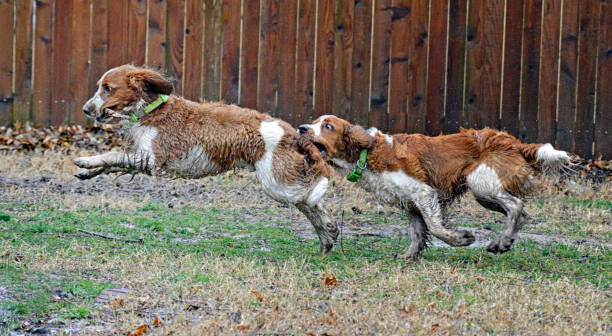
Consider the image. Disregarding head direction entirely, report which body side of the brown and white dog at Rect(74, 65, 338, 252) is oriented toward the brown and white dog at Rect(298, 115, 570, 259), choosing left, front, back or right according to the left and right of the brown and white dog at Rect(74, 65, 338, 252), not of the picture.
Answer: back

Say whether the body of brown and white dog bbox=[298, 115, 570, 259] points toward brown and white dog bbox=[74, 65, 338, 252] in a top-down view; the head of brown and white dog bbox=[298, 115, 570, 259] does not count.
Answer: yes

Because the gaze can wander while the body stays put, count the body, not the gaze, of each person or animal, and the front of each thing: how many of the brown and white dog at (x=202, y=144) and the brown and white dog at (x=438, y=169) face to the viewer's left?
2

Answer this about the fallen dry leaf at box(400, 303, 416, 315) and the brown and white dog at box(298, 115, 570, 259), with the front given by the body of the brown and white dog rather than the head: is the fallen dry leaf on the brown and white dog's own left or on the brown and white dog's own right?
on the brown and white dog's own left

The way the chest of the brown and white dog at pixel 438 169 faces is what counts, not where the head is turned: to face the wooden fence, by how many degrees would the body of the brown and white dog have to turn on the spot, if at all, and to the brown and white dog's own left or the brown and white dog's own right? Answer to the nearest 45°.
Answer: approximately 90° to the brown and white dog's own right

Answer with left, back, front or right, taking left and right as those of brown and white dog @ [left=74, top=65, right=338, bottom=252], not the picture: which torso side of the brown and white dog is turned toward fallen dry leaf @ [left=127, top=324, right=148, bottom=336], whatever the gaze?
left

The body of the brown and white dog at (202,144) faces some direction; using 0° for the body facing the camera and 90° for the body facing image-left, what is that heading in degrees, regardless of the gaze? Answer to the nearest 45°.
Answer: approximately 90°

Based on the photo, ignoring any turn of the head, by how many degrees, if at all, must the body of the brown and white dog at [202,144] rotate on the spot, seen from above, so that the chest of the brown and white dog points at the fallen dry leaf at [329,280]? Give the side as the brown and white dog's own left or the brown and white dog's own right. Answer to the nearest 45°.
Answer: approximately 135° to the brown and white dog's own left

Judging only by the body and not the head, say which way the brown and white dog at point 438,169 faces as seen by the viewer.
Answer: to the viewer's left
